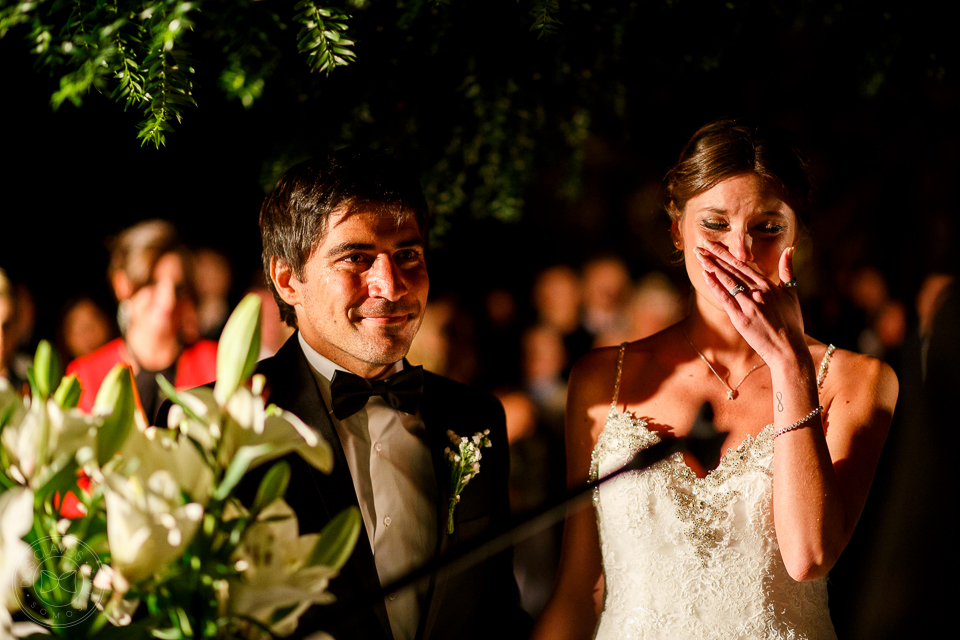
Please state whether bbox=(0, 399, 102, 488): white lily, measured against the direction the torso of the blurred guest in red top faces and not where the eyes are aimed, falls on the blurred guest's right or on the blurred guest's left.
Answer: on the blurred guest's right

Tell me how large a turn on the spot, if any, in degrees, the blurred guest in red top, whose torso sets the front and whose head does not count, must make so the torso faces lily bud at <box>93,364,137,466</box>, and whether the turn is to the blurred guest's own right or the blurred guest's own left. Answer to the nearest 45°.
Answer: approximately 45° to the blurred guest's own right

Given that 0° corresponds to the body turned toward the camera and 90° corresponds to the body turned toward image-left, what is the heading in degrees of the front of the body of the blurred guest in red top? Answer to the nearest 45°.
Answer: approximately 315°

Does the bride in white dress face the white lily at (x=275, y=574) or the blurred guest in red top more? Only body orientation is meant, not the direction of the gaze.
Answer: the white lily
